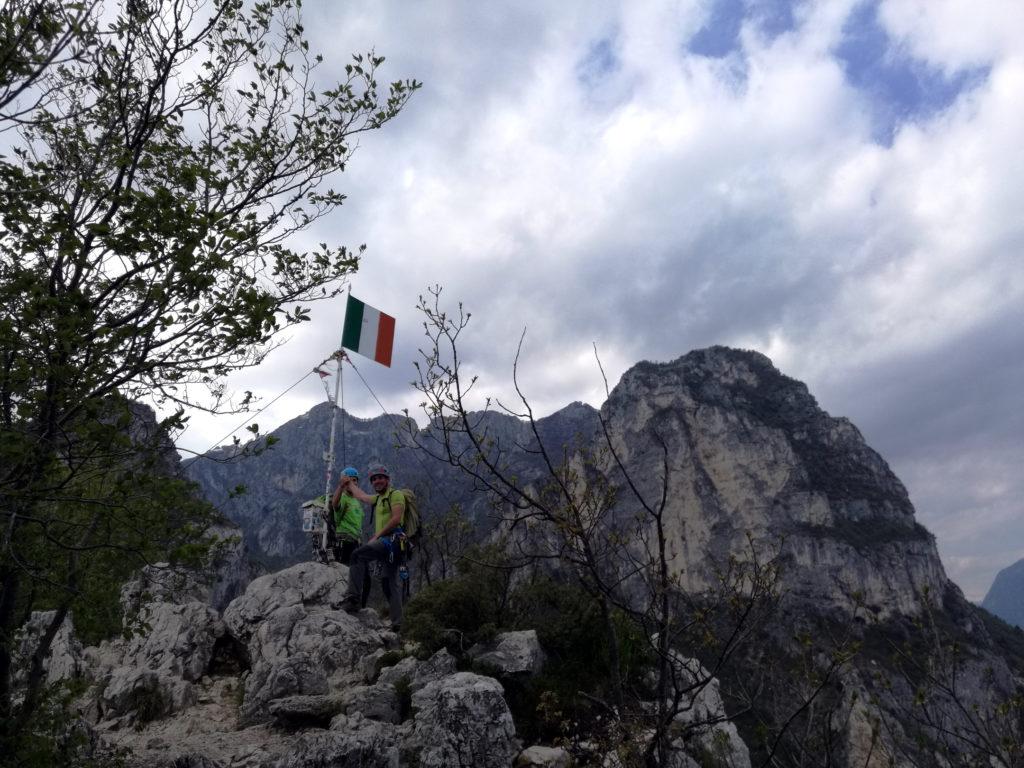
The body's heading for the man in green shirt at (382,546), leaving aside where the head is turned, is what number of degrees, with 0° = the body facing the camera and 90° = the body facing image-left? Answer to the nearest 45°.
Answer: approximately 45°

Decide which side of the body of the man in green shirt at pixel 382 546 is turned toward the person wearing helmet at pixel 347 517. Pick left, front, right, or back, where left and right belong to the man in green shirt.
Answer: right

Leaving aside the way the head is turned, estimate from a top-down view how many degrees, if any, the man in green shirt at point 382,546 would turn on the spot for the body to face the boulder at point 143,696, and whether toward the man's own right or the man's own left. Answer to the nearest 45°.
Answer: approximately 45° to the man's own right

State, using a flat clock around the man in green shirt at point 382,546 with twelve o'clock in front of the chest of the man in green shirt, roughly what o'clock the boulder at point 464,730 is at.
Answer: The boulder is roughly at 10 o'clock from the man in green shirt.

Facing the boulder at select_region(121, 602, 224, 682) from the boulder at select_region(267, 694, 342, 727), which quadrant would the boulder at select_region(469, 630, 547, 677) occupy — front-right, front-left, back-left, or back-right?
back-right

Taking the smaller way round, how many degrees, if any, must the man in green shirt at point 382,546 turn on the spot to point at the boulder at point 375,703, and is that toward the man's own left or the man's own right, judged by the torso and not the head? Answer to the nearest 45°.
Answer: approximately 45° to the man's own left

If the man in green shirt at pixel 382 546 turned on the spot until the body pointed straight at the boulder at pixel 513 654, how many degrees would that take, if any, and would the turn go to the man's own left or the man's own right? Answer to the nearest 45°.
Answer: approximately 90° to the man's own left

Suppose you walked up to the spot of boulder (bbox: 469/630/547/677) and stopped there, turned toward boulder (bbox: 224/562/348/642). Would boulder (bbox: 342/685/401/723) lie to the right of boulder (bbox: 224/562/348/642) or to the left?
left

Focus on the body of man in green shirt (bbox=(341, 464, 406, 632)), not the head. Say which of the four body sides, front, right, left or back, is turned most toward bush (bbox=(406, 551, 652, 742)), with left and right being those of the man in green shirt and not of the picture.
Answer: left

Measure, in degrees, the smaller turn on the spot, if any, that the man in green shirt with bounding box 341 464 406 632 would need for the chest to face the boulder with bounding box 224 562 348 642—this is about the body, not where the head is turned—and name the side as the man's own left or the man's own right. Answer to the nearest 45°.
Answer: approximately 90° to the man's own right

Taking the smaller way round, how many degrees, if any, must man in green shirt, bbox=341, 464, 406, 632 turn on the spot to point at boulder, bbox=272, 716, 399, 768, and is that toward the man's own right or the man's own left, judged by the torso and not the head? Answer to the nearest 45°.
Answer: approximately 45° to the man's own left
